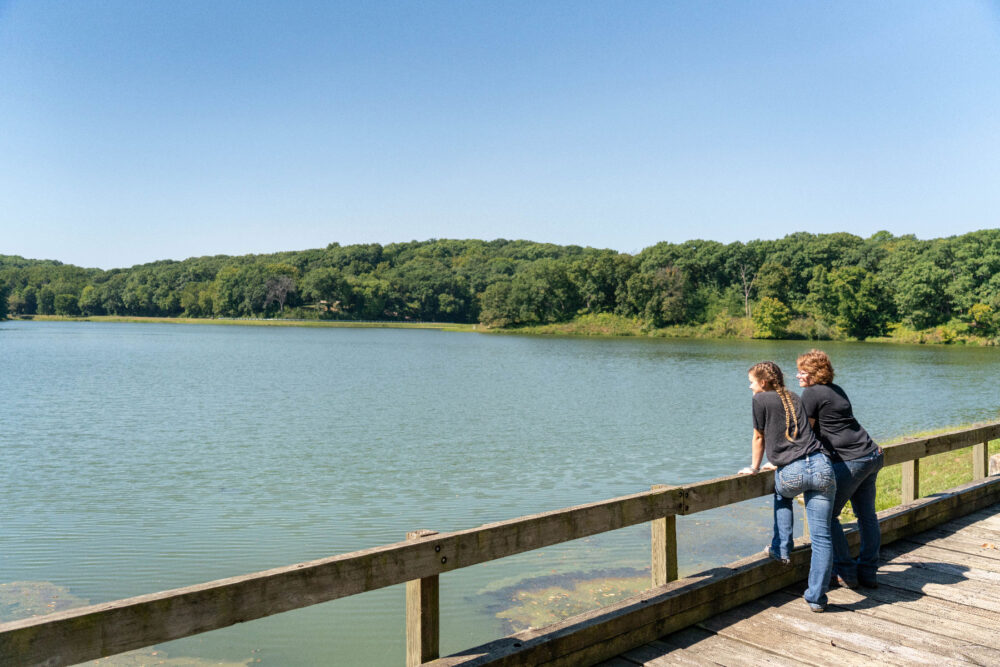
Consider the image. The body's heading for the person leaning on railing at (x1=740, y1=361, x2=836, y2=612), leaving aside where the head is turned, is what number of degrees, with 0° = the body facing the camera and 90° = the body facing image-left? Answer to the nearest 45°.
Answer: approximately 135°

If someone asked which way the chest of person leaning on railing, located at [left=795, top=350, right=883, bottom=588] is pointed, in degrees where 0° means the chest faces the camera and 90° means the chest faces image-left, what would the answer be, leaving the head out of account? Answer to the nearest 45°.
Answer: approximately 135°

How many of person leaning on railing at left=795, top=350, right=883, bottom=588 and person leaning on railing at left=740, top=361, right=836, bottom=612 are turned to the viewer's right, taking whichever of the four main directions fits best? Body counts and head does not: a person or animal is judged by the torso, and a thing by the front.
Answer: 0

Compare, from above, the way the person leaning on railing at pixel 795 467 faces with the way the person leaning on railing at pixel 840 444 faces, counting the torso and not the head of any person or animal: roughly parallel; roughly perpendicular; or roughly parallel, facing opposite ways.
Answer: roughly parallel
